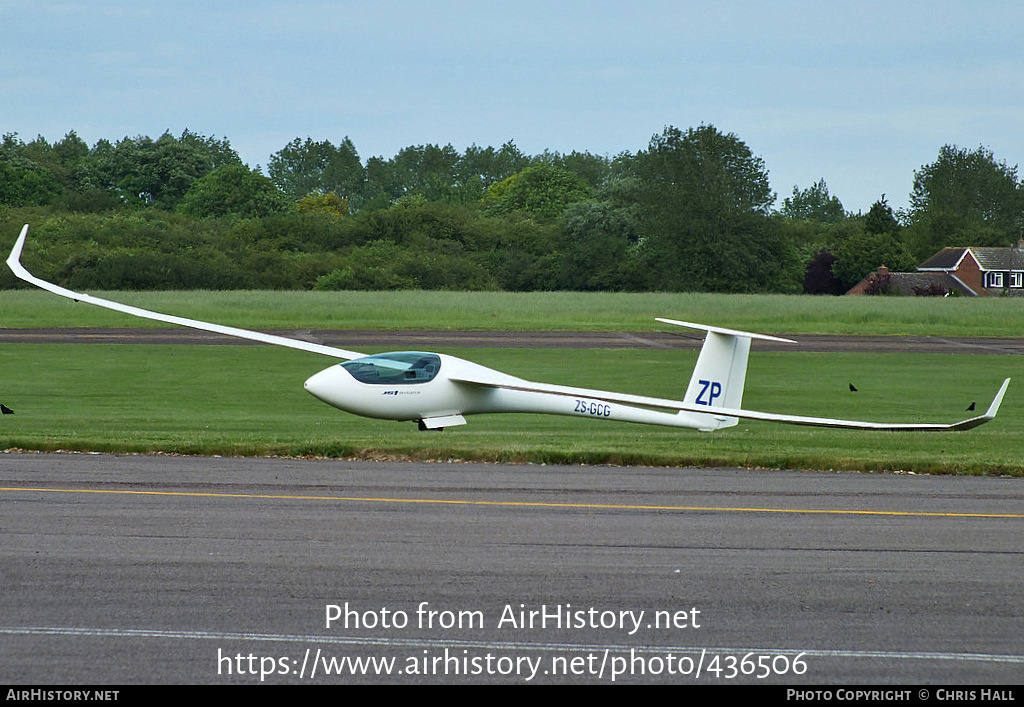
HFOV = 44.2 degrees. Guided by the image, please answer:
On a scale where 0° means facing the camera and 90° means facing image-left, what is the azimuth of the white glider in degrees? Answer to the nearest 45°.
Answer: approximately 45°
